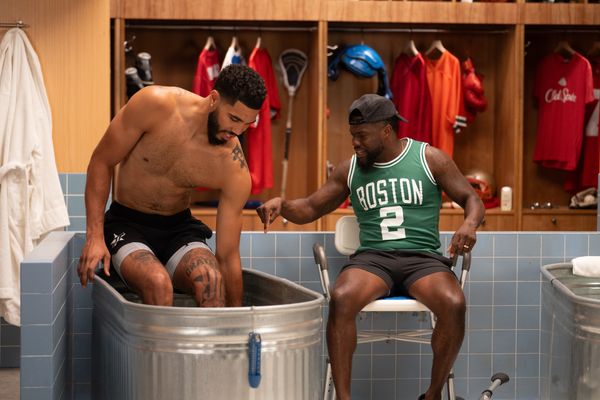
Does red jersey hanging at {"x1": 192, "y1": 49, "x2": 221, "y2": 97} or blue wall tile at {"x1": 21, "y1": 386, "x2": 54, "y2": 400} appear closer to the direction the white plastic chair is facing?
the blue wall tile

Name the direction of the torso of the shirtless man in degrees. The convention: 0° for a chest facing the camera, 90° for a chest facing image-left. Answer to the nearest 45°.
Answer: approximately 315°

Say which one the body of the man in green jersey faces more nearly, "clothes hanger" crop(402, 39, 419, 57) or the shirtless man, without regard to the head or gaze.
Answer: the shirtless man

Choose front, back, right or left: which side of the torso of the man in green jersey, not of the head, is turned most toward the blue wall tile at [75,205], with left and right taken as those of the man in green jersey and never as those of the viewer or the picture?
right

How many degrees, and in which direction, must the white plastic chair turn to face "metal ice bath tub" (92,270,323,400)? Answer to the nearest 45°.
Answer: approximately 45° to its right

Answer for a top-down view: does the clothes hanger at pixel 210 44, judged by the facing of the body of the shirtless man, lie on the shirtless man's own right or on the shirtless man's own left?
on the shirtless man's own left

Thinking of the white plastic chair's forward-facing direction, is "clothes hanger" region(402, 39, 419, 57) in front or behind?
behind

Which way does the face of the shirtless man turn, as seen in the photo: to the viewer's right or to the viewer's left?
to the viewer's right

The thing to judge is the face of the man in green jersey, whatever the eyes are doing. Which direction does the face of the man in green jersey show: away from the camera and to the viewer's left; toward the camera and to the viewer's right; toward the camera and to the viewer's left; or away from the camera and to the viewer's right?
toward the camera and to the viewer's left

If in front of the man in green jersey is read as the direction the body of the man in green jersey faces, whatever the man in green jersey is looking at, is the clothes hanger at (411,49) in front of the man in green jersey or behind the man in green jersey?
behind
